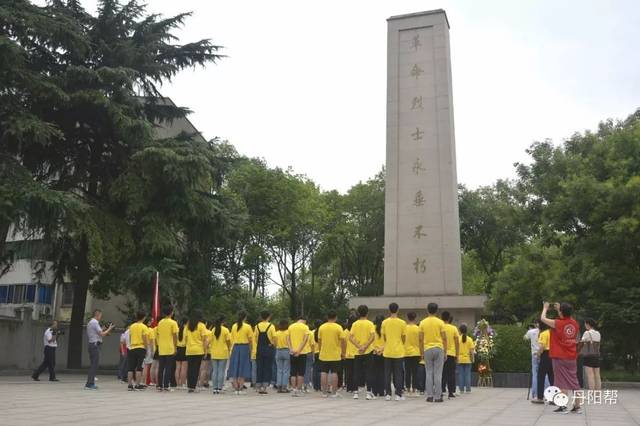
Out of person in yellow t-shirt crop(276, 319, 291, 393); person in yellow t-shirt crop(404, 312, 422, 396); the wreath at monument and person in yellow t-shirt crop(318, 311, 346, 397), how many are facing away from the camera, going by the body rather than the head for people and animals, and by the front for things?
3

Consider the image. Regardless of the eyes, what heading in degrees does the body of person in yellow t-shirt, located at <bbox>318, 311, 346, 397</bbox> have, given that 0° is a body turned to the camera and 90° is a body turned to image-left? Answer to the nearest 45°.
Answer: approximately 180°

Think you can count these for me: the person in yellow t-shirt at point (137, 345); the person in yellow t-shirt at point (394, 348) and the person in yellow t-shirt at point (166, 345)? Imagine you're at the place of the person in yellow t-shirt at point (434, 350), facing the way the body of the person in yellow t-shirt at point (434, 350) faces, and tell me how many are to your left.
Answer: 3

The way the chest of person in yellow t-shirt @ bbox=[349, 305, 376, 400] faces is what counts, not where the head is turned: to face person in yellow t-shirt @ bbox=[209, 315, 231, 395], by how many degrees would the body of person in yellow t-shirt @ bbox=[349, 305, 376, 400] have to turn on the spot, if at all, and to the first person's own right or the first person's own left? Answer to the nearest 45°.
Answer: approximately 90° to the first person's own left

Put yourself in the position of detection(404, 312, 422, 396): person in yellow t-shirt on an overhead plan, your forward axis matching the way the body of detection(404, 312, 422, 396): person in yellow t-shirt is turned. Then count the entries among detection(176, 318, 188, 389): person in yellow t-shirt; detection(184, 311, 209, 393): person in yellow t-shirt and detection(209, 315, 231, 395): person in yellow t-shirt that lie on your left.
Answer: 3

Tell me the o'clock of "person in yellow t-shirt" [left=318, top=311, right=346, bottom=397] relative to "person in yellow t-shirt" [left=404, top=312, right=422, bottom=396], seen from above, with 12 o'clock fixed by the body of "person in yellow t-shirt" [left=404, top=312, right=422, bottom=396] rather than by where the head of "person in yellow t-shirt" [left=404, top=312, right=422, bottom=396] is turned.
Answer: "person in yellow t-shirt" [left=318, top=311, right=346, bottom=397] is roughly at 9 o'clock from "person in yellow t-shirt" [left=404, top=312, right=422, bottom=396].

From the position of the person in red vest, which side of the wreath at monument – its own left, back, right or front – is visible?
front

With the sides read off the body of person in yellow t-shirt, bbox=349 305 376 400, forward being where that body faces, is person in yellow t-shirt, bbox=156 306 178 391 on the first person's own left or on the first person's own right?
on the first person's own left

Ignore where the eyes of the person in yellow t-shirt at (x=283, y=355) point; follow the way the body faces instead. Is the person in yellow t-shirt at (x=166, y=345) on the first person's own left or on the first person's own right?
on the first person's own left

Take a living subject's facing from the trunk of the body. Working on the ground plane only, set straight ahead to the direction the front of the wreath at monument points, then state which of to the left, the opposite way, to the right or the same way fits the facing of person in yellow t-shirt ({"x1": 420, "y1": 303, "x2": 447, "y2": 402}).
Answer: the opposite way

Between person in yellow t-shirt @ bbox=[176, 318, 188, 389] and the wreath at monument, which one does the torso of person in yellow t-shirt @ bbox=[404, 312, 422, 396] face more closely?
the wreath at monument

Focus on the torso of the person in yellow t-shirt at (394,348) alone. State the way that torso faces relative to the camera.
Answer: away from the camera

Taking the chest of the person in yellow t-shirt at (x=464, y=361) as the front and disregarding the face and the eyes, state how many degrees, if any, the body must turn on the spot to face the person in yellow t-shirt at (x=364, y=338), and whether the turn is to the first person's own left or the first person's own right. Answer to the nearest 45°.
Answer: approximately 135° to the first person's own left

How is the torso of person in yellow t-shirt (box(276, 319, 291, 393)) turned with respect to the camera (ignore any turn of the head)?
away from the camera

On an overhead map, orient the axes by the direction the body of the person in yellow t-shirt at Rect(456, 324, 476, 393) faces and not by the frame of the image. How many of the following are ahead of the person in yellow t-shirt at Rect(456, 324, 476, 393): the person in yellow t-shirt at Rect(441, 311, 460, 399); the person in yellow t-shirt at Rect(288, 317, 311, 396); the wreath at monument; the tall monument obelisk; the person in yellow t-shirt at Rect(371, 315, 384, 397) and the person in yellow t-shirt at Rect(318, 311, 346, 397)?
2

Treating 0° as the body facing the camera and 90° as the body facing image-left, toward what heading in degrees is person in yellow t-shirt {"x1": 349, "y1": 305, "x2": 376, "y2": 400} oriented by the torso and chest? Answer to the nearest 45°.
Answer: approximately 180°

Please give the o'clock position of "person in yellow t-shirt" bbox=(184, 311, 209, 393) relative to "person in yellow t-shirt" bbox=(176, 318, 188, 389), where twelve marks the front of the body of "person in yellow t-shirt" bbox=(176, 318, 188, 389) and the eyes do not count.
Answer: "person in yellow t-shirt" bbox=(184, 311, 209, 393) is roughly at 4 o'clock from "person in yellow t-shirt" bbox=(176, 318, 188, 389).

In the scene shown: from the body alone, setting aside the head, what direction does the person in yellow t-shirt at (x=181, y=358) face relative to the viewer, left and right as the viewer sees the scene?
facing away from the viewer and to the right of the viewer
